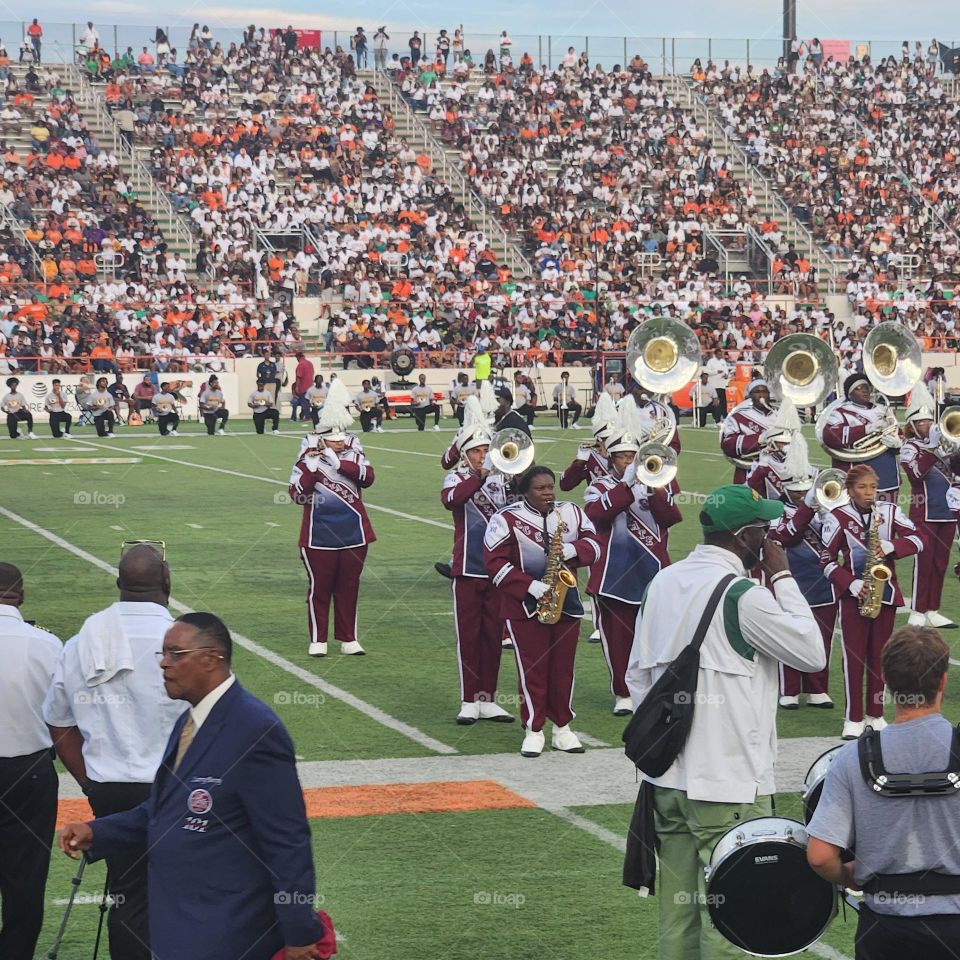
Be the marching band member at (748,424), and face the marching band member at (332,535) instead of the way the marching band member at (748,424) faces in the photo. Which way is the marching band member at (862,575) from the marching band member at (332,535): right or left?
left

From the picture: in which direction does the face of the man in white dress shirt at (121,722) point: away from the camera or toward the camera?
away from the camera

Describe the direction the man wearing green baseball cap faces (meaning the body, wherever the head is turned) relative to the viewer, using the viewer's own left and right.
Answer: facing away from the viewer and to the right of the viewer

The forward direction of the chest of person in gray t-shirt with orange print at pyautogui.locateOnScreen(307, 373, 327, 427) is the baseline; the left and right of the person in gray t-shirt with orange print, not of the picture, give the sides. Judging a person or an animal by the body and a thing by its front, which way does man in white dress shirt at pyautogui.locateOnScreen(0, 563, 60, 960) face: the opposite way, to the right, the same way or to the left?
the opposite way

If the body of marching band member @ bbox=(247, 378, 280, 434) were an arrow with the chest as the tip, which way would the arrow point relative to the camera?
toward the camera

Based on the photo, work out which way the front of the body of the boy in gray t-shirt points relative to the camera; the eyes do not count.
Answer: away from the camera

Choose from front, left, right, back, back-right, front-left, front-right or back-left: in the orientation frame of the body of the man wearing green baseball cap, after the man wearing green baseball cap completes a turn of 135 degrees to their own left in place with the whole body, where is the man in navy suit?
front-left

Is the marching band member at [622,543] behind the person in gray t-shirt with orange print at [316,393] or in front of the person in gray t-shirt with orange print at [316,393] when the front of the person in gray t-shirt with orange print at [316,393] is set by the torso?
in front

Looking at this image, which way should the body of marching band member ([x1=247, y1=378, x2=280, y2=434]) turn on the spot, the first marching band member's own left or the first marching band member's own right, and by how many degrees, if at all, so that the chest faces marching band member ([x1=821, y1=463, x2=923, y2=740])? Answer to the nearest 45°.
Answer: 0° — they already face them

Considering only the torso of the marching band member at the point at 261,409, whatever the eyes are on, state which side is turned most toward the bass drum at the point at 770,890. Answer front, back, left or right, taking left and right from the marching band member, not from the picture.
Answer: front

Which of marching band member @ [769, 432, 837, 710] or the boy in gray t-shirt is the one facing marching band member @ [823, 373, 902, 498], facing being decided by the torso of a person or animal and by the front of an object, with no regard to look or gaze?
the boy in gray t-shirt

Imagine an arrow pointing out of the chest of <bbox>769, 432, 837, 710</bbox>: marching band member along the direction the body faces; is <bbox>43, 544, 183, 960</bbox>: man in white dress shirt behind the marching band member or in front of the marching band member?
in front

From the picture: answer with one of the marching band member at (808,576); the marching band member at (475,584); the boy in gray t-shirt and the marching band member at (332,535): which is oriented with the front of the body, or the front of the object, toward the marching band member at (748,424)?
the boy in gray t-shirt

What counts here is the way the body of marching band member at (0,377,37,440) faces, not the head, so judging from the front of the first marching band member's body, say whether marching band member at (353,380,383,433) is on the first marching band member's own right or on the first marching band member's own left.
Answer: on the first marching band member's own left

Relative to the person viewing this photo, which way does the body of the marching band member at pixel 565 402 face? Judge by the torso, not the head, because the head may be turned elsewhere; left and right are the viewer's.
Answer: facing the viewer

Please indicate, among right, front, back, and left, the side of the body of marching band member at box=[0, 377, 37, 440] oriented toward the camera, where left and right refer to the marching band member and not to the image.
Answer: front

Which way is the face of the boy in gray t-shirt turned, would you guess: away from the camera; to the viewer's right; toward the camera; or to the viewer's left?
away from the camera
